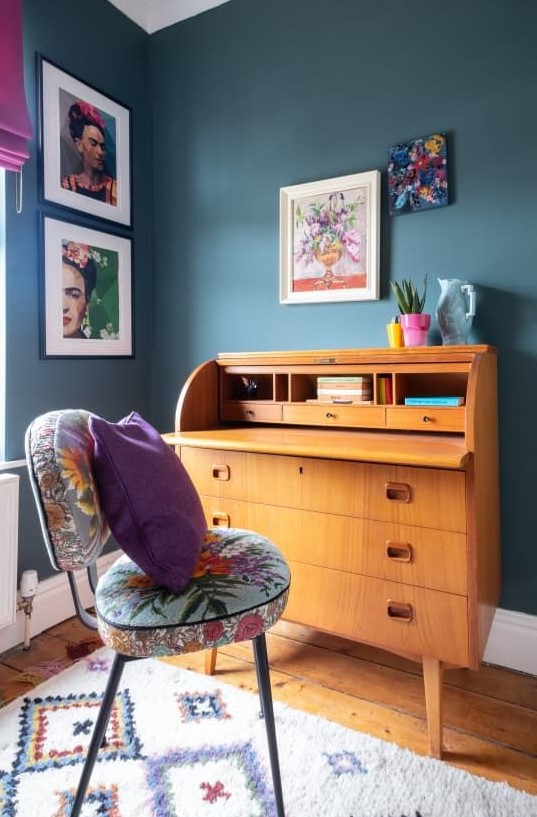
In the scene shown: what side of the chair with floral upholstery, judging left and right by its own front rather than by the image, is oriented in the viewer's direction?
right

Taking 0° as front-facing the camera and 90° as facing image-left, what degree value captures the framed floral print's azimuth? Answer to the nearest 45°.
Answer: approximately 45°

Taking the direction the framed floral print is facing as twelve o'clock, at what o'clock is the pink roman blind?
The pink roman blind is roughly at 1 o'clock from the framed floral print.

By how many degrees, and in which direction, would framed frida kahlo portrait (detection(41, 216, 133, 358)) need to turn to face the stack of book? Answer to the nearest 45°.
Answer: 0° — it already faces it

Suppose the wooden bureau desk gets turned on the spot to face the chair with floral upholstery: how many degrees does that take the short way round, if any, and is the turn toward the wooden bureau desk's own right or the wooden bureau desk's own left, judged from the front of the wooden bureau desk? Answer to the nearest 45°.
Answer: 0° — it already faces it
